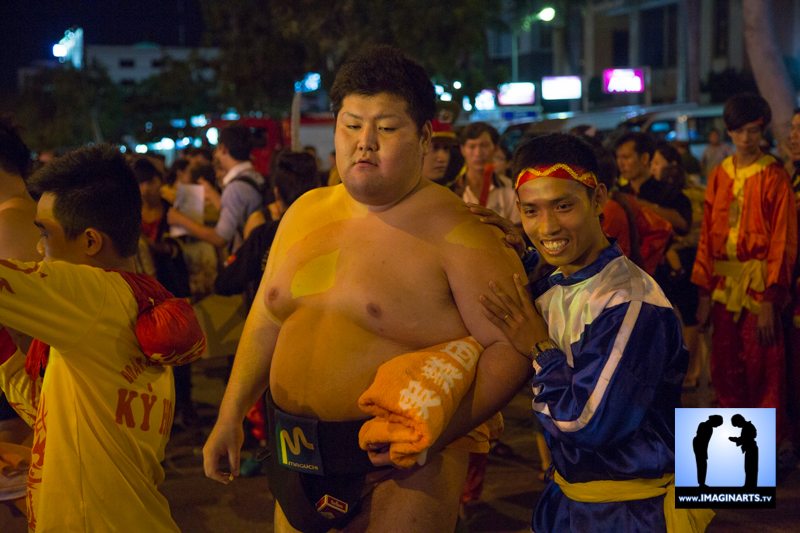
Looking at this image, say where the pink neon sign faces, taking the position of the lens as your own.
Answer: facing the viewer

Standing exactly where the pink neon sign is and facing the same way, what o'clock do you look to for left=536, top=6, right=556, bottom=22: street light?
The street light is roughly at 2 o'clock from the pink neon sign.

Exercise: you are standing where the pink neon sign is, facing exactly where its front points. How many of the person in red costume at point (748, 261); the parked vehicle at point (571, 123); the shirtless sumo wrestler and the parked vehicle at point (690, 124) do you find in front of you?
4

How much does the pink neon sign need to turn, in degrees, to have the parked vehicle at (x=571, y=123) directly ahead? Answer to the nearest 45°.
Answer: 0° — it already faces it

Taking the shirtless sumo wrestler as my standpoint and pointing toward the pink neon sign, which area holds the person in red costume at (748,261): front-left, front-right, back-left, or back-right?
front-right

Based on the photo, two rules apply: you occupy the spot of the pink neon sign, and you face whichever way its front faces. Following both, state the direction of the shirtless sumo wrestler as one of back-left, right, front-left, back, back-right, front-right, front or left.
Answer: front

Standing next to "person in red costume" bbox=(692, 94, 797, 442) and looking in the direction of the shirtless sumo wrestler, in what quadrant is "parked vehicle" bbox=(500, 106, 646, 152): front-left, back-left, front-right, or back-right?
back-right

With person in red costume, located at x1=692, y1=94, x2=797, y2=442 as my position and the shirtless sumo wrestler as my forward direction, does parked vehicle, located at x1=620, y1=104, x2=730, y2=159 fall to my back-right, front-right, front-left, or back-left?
back-right

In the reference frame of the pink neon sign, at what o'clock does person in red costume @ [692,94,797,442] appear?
The person in red costume is roughly at 12 o'clock from the pink neon sign.

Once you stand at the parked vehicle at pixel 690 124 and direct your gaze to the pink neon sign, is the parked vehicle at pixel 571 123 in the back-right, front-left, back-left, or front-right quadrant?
front-left

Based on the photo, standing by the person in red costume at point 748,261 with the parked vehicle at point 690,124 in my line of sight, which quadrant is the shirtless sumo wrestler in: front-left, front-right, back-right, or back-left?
back-left

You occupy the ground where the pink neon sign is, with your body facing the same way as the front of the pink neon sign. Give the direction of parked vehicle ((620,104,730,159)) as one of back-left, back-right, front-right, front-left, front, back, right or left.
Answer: front
